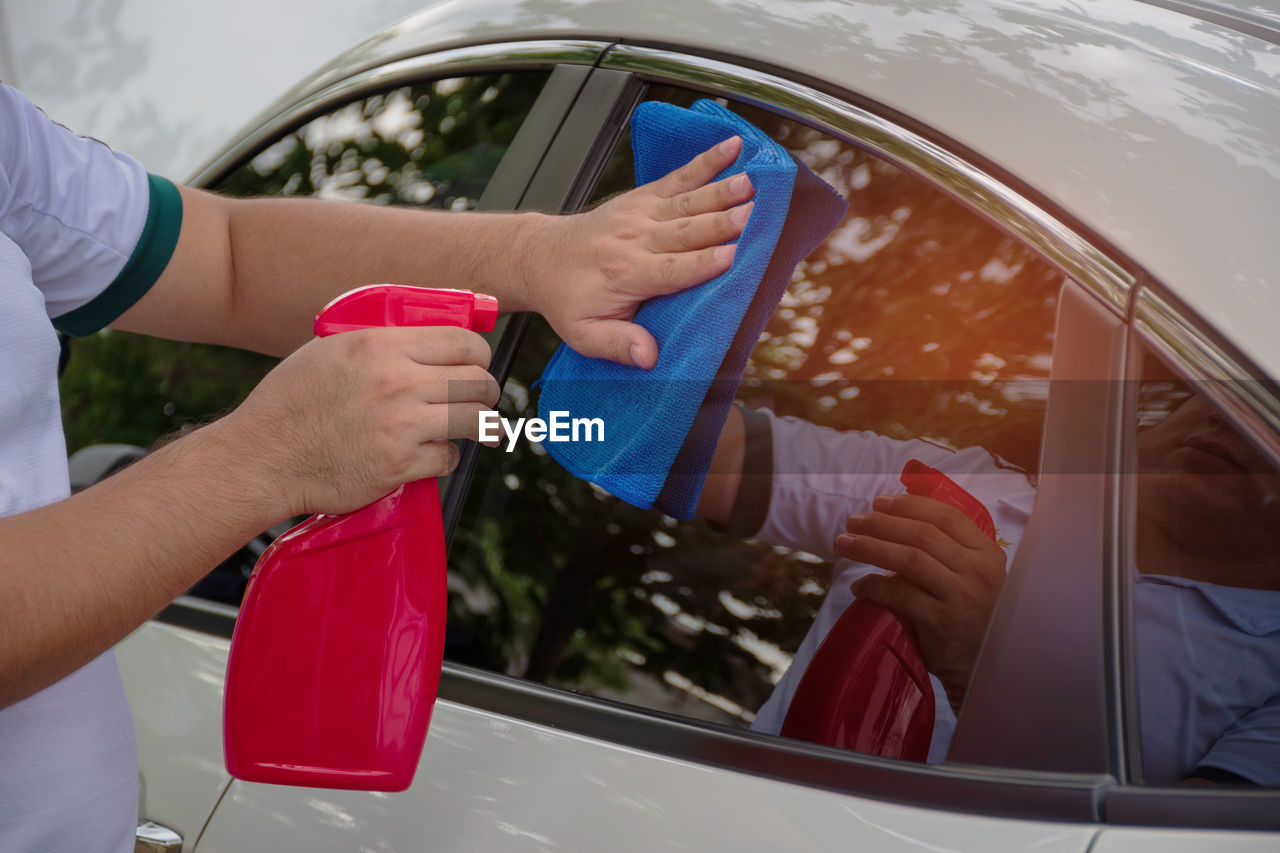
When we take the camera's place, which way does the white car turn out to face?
facing away from the viewer and to the left of the viewer
